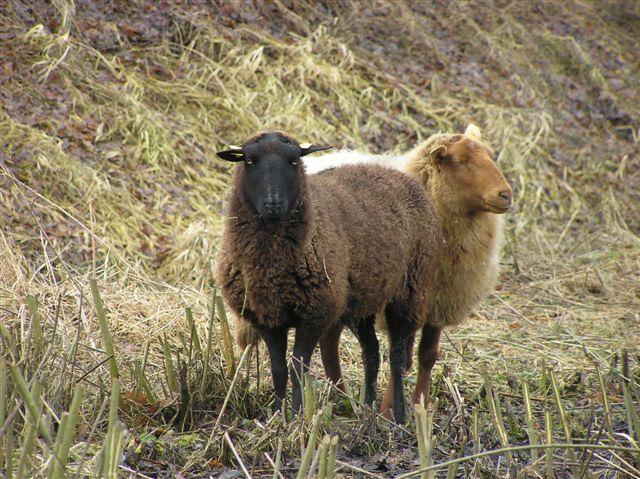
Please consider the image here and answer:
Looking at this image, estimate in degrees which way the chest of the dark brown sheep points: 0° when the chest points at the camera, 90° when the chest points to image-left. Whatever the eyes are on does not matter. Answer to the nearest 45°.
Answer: approximately 45°
